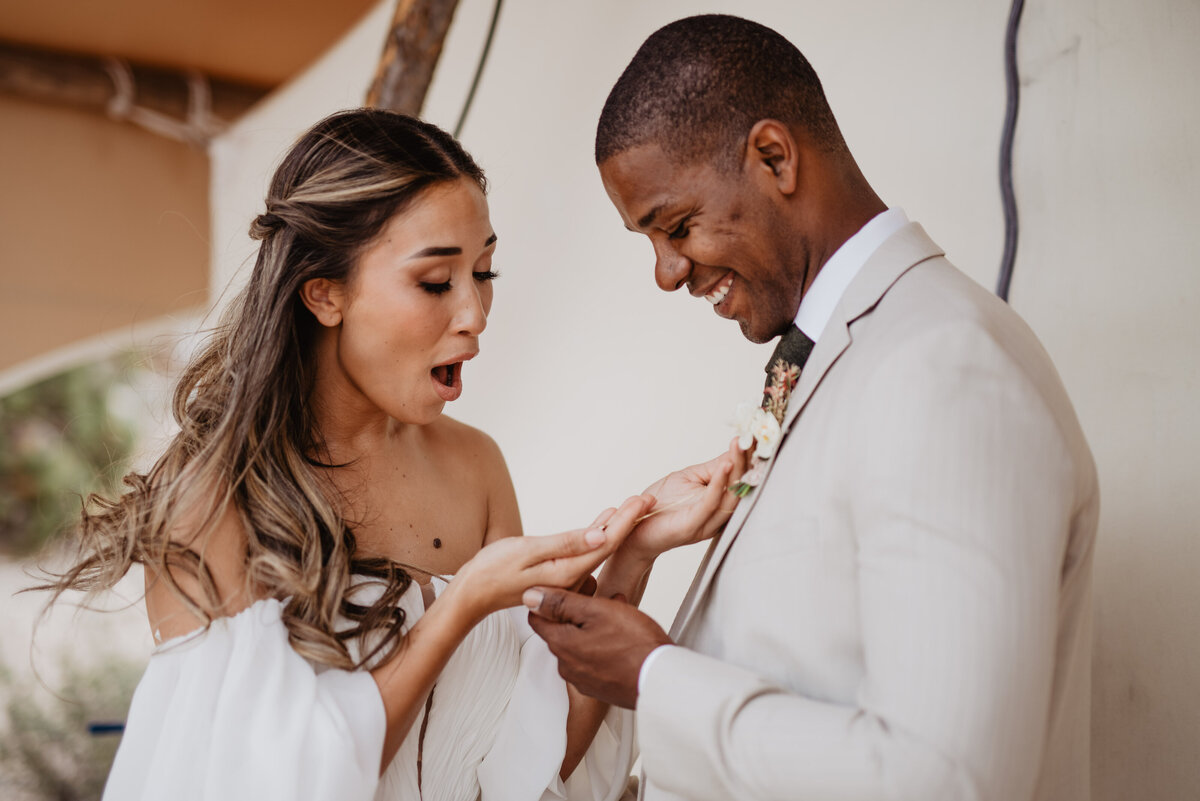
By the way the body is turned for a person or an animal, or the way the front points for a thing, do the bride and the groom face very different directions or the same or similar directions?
very different directions

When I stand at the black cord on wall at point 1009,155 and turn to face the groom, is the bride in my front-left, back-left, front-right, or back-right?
front-right

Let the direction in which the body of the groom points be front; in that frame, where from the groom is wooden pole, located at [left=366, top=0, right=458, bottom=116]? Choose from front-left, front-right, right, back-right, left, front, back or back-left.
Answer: front-right

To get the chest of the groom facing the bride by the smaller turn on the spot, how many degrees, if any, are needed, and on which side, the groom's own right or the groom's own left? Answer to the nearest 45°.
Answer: approximately 45° to the groom's own right

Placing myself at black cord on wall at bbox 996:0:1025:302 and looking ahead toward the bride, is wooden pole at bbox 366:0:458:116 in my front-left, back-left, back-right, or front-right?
front-right

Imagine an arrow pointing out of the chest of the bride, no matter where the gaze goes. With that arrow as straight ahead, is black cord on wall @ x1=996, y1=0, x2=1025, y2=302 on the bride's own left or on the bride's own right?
on the bride's own left

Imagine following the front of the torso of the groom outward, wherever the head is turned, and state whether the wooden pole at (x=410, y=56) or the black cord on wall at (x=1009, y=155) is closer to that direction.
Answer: the wooden pole

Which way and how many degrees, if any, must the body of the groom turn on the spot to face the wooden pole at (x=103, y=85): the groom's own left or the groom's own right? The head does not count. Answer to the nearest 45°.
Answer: approximately 45° to the groom's own right

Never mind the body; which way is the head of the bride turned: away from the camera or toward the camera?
toward the camera

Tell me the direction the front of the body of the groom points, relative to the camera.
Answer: to the viewer's left

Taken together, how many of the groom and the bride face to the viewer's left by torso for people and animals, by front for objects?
1

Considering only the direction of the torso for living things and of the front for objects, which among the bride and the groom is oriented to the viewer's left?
the groom

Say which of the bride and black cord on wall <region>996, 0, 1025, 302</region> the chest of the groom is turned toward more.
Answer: the bride

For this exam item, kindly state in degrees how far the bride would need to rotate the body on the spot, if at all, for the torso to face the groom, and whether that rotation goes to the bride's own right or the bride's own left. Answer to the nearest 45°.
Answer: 0° — they already face them
